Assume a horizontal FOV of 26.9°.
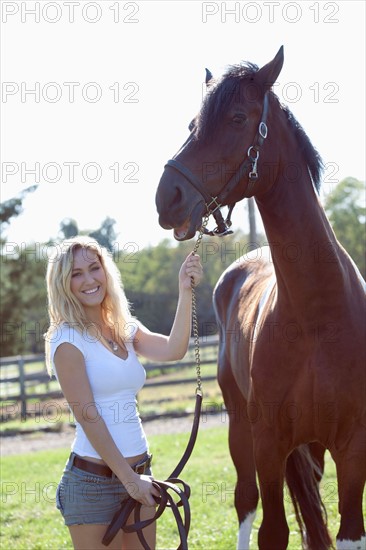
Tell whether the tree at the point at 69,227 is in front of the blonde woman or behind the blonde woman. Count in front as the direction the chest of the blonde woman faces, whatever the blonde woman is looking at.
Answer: behind

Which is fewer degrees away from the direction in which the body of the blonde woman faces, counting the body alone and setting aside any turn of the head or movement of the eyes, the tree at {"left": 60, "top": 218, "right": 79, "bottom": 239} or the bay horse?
the bay horse

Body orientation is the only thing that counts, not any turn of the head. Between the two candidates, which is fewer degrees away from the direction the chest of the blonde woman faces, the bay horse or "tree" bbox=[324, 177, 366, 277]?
the bay horse

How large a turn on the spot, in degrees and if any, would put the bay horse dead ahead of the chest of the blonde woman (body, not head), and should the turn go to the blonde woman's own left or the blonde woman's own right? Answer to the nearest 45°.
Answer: approximately 45° to the blonde woman's own left

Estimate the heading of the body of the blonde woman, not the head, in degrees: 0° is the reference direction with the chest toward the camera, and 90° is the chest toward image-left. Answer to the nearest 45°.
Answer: approximately 315°

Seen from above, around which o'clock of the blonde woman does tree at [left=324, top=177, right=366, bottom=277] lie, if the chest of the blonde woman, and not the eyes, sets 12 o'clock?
The tree is roughly at 8 o'clock from the blonde woman.
